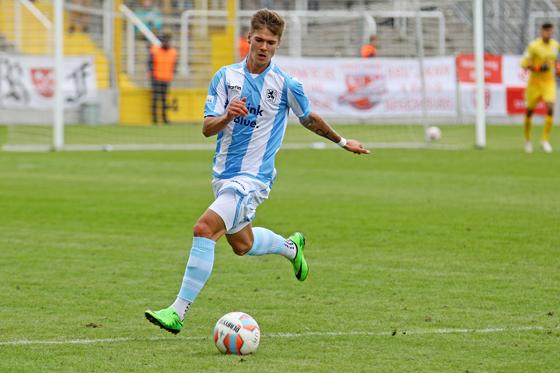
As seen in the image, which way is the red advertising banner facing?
toward the camera

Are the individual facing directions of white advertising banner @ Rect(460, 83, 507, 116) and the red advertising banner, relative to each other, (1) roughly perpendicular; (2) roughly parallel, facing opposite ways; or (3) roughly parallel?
roughly parallel

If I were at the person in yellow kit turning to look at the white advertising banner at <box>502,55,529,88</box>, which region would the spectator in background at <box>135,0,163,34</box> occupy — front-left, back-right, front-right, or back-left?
front-left

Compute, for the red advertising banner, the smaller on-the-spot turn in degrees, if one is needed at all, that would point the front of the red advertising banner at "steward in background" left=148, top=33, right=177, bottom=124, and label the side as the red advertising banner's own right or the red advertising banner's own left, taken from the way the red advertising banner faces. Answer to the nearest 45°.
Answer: approximately 45° to the red advertising banner's own right

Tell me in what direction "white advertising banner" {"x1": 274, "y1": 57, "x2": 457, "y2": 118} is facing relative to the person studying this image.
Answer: facing the viewer

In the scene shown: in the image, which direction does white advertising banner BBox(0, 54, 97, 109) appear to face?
toward the camera

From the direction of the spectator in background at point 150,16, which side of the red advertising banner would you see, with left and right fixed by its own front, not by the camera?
right

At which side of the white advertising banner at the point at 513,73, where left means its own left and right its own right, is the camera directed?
front

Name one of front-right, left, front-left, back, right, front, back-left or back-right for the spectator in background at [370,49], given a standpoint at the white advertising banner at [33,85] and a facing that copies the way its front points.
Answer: left

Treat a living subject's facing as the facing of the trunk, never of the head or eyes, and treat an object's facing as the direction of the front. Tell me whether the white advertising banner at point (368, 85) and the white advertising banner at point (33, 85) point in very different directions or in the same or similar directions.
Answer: same or similar directions

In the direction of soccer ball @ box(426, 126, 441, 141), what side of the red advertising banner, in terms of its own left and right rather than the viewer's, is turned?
front

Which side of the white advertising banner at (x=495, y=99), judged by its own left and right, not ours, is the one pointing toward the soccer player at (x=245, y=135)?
front

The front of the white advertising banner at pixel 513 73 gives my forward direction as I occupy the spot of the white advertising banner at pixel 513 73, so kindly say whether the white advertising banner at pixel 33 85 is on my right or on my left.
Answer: on my right
